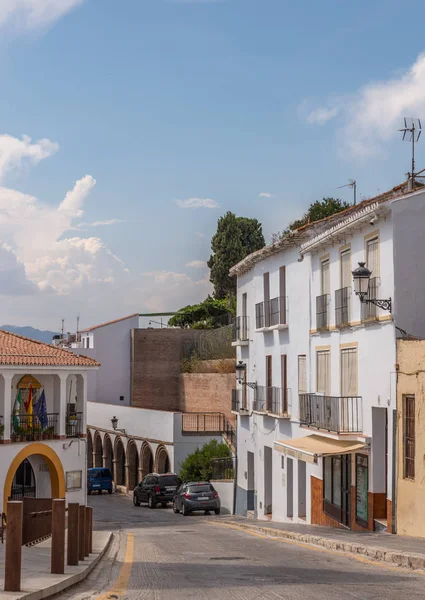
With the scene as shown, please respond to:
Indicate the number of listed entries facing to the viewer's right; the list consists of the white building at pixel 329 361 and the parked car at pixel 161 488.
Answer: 0

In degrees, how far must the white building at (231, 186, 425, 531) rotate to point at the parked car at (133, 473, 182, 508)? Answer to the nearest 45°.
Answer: approximately 90° to its right

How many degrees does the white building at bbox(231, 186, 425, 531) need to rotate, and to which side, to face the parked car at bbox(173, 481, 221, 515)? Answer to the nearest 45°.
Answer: approximately 90° to its right

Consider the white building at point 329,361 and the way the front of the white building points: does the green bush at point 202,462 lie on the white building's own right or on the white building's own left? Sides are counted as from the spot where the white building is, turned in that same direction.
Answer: on the white building's own right

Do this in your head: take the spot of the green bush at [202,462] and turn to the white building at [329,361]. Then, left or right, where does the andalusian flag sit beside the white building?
right
